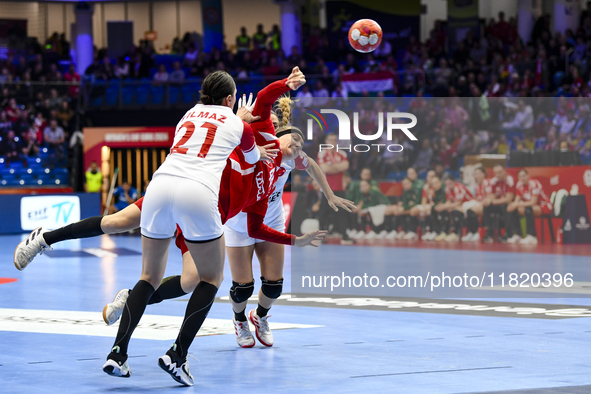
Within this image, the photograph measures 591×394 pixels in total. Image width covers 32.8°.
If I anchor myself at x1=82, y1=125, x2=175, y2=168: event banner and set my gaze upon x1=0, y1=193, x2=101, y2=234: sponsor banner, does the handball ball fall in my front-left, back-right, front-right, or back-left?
front-left

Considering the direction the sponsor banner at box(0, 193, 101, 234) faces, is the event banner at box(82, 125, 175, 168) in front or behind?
behind

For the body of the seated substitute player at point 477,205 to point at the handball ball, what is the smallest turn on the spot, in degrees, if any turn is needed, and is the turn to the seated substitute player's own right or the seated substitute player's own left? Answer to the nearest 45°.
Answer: approximately 45° to the seated substitute player's own left

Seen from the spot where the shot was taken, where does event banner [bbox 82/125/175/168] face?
facing the viewer

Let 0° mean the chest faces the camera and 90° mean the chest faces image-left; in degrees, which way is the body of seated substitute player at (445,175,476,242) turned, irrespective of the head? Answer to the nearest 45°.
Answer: approximately 45°

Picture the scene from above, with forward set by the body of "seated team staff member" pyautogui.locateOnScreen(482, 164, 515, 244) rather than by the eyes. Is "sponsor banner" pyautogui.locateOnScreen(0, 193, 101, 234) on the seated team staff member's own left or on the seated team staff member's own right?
on the seated team staff member's own right

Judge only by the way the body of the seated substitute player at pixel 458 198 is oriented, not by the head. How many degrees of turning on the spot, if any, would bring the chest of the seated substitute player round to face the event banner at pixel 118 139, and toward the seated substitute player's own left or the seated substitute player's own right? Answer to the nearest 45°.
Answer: approximately 90° to the seated substitute player's own right

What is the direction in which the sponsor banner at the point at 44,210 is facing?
toward the camera

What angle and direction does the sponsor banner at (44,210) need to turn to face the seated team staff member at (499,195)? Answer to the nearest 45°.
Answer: approximately 45° to its left

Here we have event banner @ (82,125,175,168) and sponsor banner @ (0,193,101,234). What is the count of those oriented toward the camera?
2

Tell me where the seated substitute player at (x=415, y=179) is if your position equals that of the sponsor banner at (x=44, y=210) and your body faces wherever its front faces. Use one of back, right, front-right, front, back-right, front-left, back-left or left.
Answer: front-left

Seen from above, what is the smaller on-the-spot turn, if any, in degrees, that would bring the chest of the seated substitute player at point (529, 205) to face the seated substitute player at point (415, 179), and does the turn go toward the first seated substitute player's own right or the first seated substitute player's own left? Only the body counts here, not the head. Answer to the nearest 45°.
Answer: approximately 45° to the first seated substitute player's own right
